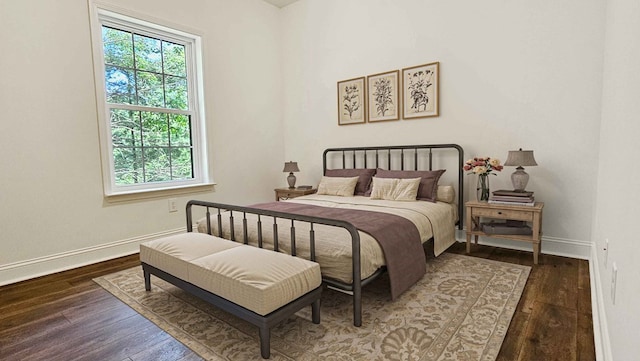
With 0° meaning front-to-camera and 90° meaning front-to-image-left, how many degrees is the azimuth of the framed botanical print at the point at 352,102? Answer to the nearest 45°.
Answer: approximately 45°

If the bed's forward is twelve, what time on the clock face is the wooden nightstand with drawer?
The wooden nightstand with drawer is roughly at 7 o'clock from the bed.

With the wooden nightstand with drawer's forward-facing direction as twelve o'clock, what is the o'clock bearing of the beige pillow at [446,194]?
The beige pillow is roughly at 2 o'clock from the wooden nightstand with drawer.

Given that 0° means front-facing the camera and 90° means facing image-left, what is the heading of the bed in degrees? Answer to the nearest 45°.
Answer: approximately 45°

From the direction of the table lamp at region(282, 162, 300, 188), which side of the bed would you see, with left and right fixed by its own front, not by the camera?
right

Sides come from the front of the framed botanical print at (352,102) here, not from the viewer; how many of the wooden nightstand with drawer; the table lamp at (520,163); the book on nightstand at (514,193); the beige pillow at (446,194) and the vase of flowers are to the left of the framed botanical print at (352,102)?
5

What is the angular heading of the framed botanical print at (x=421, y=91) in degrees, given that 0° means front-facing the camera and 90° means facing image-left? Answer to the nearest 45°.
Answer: approximately 45°

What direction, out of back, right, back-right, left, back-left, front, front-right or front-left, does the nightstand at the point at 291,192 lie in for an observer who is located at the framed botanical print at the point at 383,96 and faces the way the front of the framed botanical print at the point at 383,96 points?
front-right
